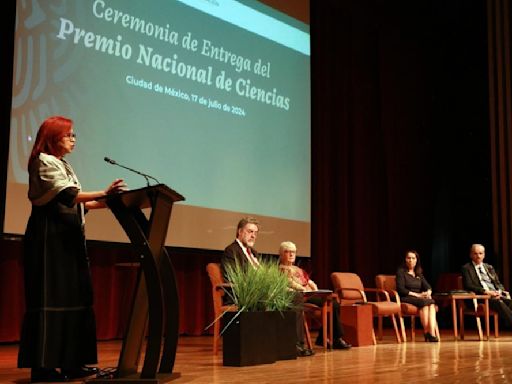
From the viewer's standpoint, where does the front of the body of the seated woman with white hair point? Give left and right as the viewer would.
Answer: facing the viewer and to the right of the viewer

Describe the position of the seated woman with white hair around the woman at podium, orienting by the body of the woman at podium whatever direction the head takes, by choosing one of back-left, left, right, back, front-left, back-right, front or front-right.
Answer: front-left

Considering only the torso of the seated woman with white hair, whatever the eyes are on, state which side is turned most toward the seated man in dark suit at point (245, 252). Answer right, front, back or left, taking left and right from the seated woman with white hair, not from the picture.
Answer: right

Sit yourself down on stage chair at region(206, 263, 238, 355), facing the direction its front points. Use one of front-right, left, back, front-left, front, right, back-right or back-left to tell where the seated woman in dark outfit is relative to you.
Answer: front-left

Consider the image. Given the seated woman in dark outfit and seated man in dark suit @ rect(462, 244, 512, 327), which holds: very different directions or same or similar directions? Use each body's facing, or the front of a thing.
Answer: same or similar directions

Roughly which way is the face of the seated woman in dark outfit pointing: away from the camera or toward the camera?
toward the camera

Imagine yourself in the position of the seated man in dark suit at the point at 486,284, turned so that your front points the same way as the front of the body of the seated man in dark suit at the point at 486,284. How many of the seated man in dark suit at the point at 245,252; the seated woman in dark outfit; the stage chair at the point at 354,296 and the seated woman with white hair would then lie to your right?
4

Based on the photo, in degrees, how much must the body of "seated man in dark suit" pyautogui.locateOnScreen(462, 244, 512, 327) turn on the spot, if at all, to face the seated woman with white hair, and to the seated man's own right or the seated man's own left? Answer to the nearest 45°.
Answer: approximately 90° to the seated man's own right

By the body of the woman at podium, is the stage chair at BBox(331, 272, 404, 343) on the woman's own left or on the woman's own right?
on the woman's own left

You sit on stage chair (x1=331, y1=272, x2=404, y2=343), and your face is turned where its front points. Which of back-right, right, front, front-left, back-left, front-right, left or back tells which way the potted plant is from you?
front-right

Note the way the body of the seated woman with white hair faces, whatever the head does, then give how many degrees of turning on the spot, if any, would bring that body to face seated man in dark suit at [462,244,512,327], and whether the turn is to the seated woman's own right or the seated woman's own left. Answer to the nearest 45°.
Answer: approximately 90° to the seated woman's own left

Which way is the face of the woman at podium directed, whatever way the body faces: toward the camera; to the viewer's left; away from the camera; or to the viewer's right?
to the viewer's right

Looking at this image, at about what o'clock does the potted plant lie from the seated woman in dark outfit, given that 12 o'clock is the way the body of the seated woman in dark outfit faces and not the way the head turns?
The potted plant is roughly at 2 o'clock from the seated woman in dark outfit.

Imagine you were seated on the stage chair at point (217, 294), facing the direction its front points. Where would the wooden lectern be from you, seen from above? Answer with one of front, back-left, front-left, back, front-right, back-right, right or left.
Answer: right

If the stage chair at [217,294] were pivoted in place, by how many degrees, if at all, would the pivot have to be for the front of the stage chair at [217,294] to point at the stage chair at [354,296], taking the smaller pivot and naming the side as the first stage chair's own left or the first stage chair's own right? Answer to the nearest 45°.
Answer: approximately 45° to the first stage chair's own left

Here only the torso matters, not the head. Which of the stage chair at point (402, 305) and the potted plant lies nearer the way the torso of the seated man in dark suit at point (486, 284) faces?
the potted plant

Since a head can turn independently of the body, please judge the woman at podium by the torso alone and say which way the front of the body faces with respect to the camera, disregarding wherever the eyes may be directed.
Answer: to the viewer's right

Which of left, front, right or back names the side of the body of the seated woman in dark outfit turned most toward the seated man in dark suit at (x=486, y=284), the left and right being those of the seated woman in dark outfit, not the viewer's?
left
